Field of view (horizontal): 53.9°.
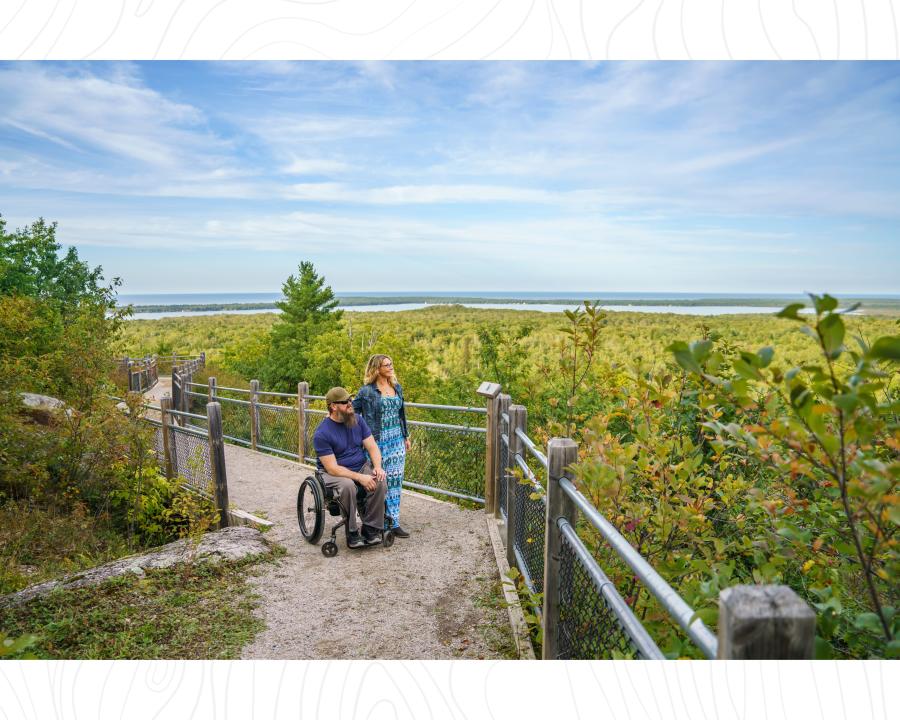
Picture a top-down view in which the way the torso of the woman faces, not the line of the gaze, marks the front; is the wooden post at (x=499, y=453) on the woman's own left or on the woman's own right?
on the woman's own left

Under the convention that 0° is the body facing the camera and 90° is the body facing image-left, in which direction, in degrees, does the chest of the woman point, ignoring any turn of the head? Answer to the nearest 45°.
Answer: approximately 315°

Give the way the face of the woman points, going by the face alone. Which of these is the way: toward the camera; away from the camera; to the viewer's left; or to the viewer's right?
to the viewer's right

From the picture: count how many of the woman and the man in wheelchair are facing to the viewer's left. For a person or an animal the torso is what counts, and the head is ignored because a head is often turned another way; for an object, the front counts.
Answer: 0

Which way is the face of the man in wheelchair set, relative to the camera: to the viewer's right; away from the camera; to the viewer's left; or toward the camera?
to the viewer's right
